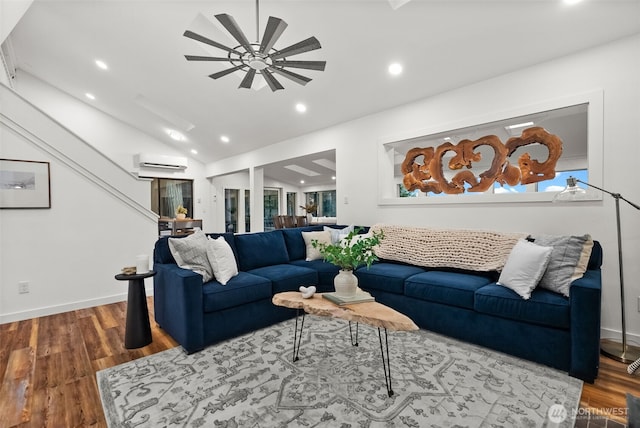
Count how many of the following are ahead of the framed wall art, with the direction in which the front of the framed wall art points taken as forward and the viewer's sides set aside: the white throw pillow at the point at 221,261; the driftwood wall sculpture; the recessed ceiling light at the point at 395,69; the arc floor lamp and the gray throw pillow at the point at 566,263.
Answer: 5

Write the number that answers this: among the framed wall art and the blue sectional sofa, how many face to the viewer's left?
0

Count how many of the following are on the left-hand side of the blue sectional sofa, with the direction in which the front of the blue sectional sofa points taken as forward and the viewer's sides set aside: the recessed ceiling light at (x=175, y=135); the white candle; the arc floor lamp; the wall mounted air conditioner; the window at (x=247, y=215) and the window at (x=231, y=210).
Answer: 1

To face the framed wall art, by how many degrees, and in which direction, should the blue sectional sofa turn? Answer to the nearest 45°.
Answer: approximately 90° to its right

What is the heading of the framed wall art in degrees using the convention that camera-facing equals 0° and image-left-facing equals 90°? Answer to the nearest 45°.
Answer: approximately 315°

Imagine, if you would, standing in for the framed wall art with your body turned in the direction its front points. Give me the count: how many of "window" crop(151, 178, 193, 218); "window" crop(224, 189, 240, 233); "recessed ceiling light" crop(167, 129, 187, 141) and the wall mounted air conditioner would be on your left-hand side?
4

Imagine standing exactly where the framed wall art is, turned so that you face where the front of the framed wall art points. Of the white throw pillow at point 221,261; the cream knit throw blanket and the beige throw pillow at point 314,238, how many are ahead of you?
3

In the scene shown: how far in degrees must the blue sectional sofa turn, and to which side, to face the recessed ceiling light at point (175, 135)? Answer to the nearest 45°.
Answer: approximately 135° to its right

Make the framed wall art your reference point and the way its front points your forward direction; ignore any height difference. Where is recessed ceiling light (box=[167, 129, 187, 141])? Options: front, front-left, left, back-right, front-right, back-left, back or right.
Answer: left

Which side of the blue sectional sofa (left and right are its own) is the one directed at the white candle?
right

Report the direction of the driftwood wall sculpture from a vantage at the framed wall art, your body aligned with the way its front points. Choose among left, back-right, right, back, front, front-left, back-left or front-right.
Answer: front

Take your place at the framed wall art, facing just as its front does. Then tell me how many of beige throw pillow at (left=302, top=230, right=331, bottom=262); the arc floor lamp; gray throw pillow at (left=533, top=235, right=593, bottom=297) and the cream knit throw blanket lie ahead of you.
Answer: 4

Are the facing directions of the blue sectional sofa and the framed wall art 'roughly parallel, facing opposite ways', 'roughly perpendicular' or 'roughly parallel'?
roughly perpendicular

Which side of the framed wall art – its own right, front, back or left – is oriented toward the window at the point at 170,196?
left

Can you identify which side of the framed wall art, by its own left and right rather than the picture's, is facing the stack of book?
front

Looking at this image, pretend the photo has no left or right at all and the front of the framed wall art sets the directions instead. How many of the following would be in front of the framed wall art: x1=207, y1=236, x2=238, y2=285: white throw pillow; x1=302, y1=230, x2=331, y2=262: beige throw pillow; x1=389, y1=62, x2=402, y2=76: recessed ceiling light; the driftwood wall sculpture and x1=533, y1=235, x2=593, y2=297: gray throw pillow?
5

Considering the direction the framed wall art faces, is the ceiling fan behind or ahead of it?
ahead

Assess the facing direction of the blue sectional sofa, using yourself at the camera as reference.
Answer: facing the viewer

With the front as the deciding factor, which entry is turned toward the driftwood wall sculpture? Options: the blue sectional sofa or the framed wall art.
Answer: the framed wall art
